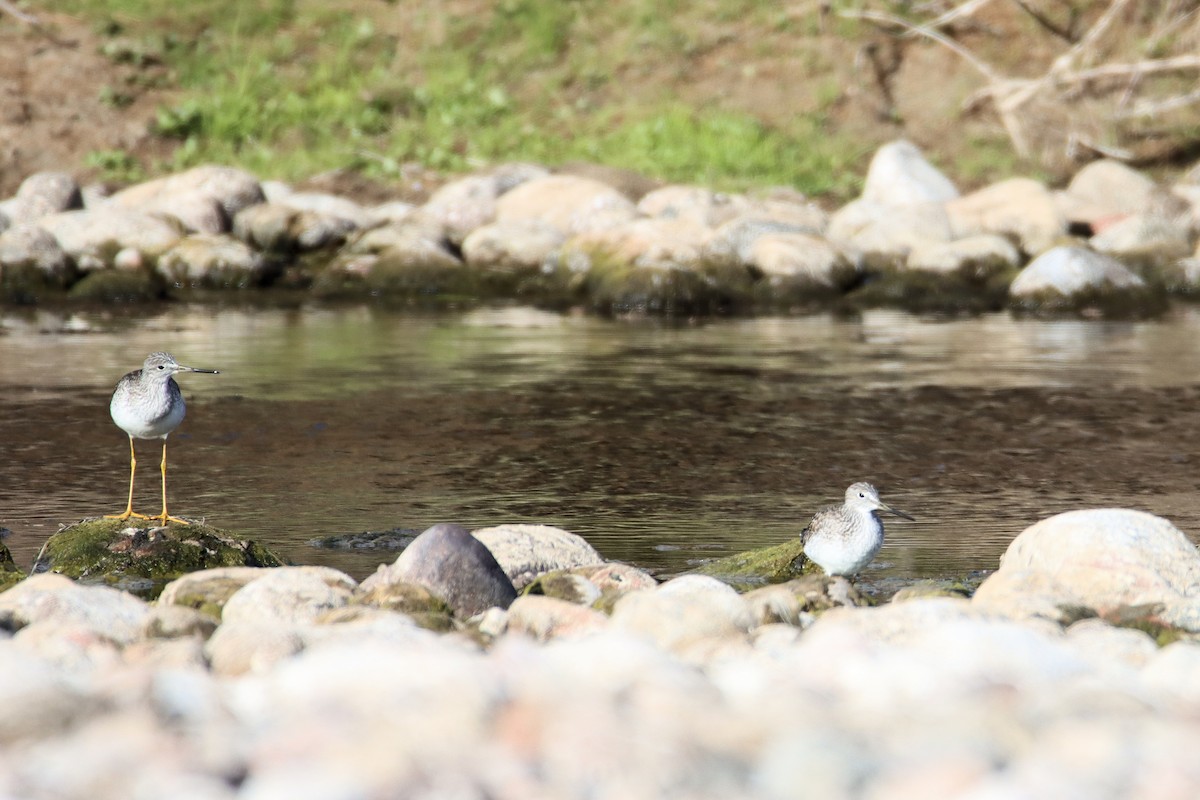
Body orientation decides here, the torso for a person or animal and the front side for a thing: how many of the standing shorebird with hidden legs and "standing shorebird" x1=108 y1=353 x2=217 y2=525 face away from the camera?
0

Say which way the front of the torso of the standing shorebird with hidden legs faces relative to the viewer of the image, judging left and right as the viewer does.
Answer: facing the viewer and to the right of the viewer

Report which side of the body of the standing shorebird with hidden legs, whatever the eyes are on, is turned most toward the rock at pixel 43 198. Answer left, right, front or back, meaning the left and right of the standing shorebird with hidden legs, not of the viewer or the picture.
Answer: back

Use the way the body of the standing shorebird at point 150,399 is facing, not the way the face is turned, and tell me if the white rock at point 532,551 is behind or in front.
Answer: in front

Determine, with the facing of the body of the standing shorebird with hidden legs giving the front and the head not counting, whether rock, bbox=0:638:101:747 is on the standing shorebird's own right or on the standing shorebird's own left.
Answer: on the standing shorebird's own right

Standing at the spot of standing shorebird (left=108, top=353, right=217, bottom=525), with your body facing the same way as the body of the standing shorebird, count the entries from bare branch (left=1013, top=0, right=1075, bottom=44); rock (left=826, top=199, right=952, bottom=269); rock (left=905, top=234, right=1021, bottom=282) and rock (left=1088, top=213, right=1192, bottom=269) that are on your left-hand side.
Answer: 4

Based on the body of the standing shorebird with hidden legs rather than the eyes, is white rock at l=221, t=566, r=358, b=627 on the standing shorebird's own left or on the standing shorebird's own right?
on the standing shorebird's own right

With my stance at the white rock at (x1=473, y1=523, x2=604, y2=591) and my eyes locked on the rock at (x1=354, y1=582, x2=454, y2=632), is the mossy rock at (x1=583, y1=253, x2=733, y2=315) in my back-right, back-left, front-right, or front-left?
back-right

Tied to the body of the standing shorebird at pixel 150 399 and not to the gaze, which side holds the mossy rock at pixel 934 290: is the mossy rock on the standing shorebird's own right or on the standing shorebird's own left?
on the standing shorebird's own left

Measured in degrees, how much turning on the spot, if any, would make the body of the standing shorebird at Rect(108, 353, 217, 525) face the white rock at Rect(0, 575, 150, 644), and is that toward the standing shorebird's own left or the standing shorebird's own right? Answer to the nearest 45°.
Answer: approximately 45° to the standing shorebird's own right

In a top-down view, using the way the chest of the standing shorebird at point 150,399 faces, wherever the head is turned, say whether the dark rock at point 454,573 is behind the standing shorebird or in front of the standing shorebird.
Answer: in front

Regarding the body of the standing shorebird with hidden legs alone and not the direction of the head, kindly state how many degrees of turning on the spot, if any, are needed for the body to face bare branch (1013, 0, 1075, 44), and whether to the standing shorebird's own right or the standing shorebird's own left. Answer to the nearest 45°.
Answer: approximately 135° to the standing shorebird's own left
